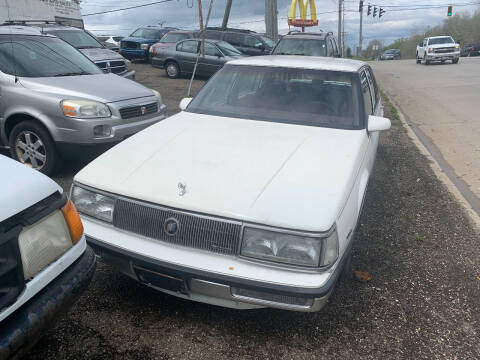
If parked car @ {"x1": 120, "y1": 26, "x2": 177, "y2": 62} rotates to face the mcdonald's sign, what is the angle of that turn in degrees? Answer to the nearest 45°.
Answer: approximately 180°

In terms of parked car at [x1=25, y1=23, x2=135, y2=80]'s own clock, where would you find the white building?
The white building is roughly at 7 o'clock from the parked car.

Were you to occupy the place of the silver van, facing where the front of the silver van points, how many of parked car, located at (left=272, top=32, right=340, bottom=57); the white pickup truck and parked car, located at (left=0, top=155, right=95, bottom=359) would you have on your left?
2

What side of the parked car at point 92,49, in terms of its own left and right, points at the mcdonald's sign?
left

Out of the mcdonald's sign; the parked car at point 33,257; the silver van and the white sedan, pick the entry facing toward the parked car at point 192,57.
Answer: the mcdonald's sign

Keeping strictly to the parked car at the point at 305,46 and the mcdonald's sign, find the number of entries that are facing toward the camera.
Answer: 2

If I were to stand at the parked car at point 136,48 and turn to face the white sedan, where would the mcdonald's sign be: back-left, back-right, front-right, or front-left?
back-left

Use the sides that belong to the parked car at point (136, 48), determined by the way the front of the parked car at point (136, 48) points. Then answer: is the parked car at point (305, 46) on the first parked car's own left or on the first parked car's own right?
on the first parked car's own left

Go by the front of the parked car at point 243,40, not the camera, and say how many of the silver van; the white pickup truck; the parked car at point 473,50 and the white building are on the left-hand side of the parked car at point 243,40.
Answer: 2

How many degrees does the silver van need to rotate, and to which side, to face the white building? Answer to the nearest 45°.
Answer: approximately 135° to its left

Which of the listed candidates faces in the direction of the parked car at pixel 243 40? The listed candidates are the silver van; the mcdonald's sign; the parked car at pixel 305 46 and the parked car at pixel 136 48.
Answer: the mcdonald's sign

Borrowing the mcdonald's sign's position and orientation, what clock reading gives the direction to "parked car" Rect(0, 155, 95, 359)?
The parked car is roughly at 12 o'clock from the mcdonald's sign.

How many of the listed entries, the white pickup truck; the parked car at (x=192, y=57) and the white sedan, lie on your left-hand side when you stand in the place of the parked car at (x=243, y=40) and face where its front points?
1

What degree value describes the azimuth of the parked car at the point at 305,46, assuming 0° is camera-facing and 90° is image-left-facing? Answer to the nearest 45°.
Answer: approximately 0°

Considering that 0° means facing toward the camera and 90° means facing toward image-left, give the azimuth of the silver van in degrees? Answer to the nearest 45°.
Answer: approximately 315°
